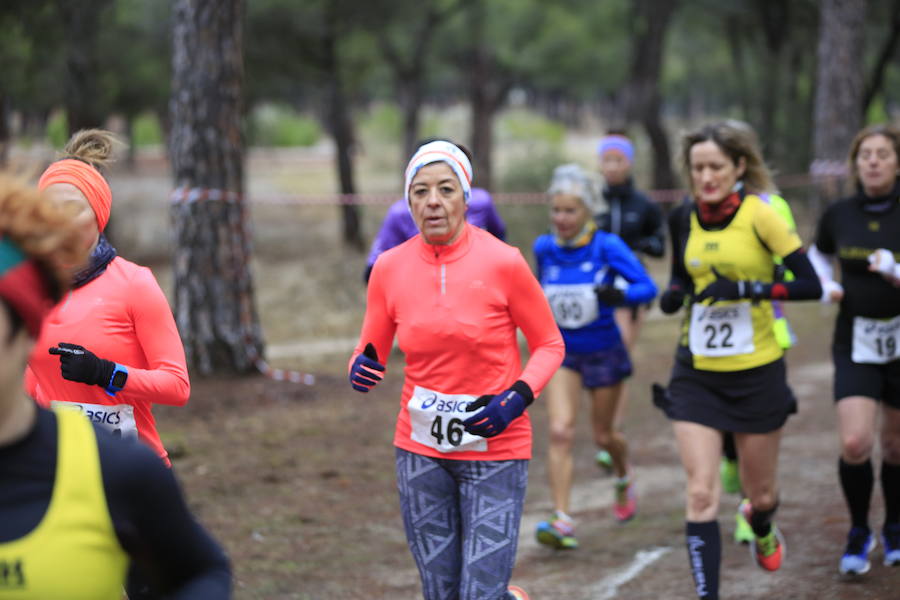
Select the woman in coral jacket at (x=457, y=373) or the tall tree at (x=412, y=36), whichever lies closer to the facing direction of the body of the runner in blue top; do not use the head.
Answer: the woman in coral jacket

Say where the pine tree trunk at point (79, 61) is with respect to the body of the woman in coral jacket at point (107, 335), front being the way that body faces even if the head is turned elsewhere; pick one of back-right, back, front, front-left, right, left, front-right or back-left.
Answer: back-right

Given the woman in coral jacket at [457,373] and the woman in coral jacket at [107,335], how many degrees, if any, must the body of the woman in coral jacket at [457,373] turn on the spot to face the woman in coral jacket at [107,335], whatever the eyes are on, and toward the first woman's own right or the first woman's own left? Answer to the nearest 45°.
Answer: approximately 90° to the first woman's own right

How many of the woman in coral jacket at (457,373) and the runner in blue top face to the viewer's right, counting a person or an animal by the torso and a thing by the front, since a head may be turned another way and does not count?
0

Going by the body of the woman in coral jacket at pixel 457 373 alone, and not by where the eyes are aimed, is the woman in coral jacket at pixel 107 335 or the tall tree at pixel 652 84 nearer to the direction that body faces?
the woman in coral jacket
